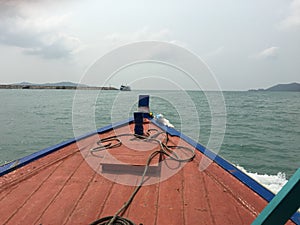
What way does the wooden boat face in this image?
away from the camera
